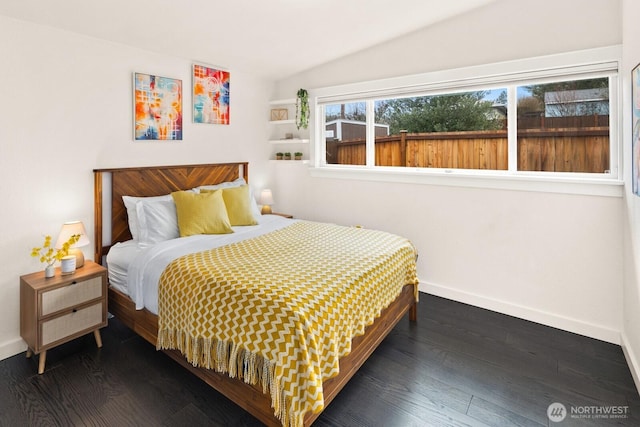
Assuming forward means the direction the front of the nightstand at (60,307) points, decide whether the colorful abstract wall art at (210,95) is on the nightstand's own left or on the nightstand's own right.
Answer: on the nightstand's own left

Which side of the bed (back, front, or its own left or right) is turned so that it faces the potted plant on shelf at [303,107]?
left

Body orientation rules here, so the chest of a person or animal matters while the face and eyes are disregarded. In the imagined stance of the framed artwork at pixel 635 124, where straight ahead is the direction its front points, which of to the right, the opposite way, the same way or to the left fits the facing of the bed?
the opposite way

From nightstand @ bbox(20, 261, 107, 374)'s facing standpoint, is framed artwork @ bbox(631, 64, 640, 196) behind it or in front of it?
in front

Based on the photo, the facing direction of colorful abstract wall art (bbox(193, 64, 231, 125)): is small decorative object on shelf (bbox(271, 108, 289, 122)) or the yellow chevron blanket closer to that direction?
the yellow chevron blanket

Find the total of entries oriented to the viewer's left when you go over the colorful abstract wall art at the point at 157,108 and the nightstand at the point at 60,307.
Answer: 0

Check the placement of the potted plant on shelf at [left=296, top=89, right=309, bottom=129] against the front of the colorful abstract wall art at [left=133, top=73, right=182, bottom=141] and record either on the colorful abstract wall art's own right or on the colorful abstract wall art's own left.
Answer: on the colorful abstract wall art's own left

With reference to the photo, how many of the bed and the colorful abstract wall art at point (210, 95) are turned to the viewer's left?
0

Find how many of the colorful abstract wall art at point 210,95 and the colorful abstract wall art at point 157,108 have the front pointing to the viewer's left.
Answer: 0

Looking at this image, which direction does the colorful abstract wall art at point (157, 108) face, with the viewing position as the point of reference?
facing the viewer and to the right of the viewer

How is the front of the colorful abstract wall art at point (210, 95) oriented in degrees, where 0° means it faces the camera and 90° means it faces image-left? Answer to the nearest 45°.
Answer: approximately 315°

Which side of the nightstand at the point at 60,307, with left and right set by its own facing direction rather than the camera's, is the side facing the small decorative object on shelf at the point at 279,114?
left

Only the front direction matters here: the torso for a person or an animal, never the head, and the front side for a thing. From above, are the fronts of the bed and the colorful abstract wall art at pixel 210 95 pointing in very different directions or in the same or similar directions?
same or similar directions
